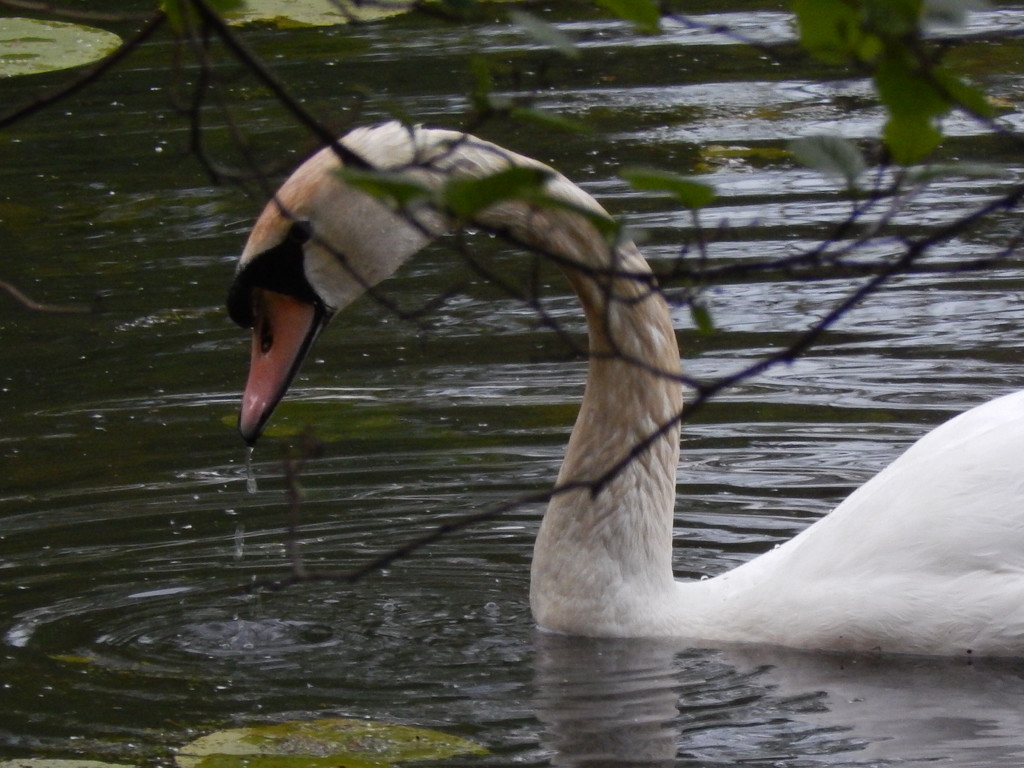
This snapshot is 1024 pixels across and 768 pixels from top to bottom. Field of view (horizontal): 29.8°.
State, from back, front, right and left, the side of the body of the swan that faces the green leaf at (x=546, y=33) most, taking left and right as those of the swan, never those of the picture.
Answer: left

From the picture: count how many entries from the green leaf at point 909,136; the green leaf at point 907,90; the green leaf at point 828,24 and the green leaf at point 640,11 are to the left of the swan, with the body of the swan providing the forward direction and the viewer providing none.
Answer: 4

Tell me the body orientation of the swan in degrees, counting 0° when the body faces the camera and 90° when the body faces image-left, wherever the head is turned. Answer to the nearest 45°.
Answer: approximately 90°

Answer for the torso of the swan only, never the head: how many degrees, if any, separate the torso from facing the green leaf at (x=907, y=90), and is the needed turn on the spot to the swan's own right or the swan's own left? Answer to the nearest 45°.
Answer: approximately 90° to the swan's own left

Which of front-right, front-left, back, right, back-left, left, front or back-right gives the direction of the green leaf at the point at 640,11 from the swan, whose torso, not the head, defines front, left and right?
left

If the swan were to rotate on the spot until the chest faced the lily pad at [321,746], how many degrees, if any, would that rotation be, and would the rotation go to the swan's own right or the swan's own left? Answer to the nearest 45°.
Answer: approximately 45° to the swan's own left

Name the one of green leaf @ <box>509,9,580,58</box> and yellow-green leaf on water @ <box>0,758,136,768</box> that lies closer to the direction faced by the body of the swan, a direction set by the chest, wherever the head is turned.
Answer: the yellow-green leaf on water

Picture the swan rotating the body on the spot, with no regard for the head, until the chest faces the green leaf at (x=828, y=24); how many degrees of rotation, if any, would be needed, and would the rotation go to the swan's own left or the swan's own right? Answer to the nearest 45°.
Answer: approximately 90° to the swan's own left

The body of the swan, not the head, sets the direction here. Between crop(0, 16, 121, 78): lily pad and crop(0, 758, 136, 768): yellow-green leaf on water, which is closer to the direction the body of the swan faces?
the yellow-green leaf on water

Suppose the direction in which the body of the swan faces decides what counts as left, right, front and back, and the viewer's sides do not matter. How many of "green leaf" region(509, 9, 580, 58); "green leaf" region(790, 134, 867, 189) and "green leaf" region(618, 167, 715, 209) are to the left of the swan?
3
